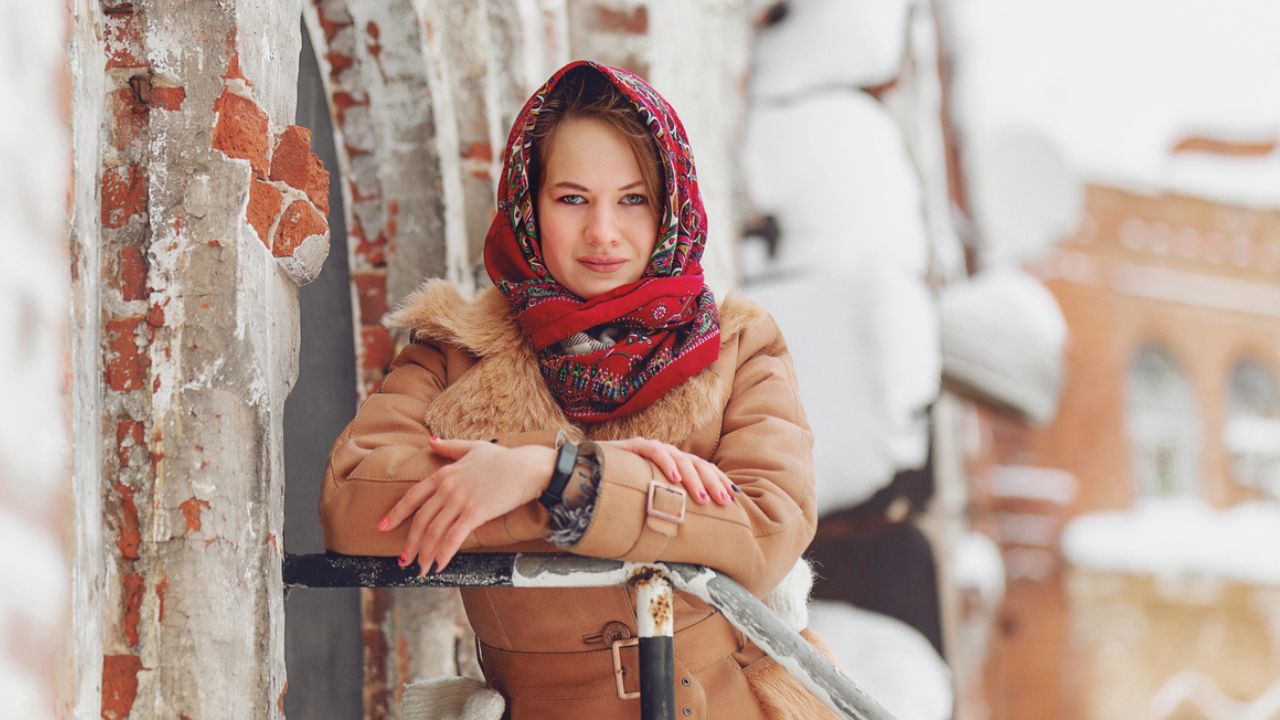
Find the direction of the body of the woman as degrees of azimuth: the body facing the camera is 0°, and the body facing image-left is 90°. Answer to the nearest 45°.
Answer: approximately 0°

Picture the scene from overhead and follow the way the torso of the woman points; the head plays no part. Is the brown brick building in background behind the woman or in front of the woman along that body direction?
behind
